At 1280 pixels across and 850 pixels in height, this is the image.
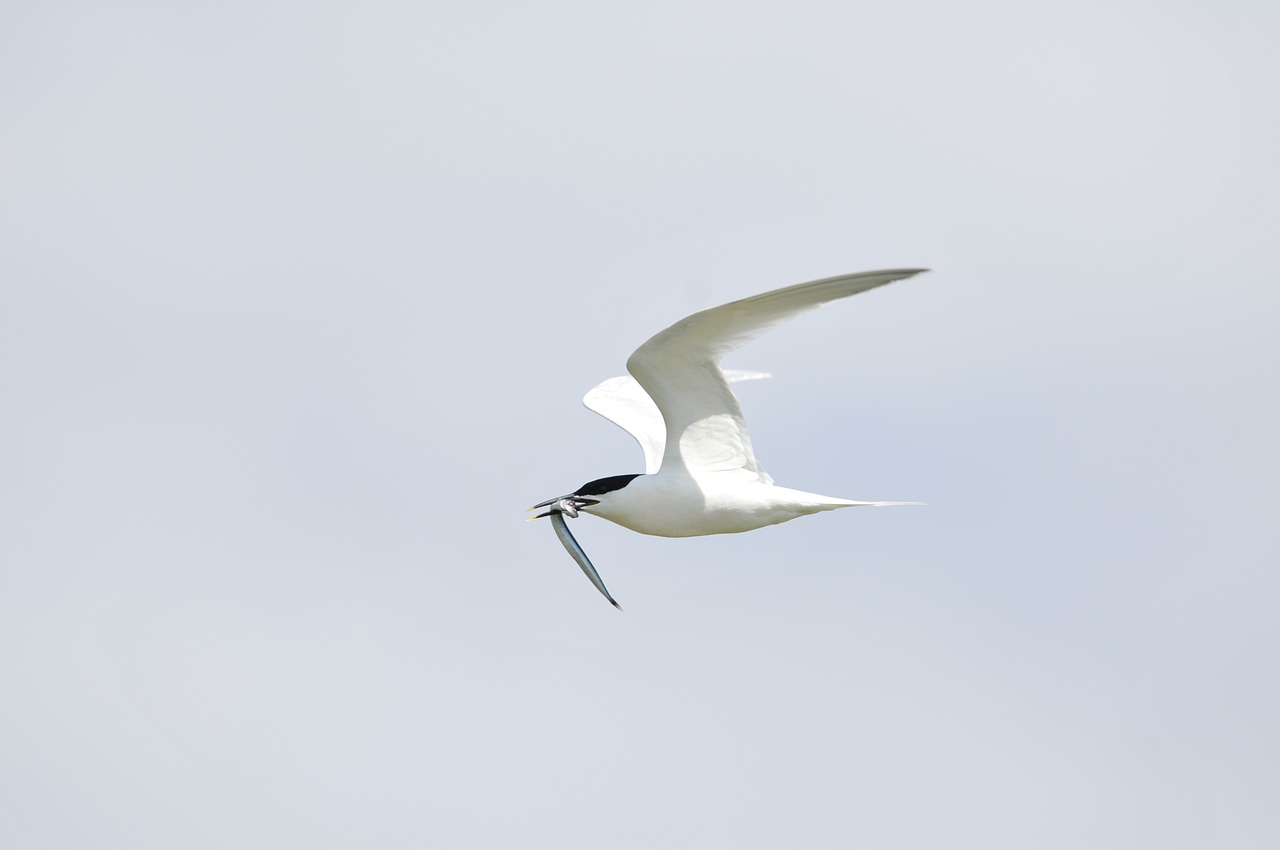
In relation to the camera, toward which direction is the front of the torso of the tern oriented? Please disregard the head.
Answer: to the viewer's left
